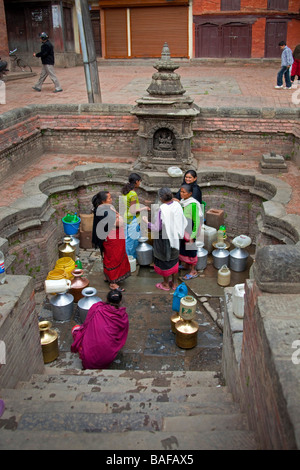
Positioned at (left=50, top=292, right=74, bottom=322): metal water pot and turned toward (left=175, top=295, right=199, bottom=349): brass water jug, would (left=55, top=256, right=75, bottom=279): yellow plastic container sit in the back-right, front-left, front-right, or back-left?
back-left

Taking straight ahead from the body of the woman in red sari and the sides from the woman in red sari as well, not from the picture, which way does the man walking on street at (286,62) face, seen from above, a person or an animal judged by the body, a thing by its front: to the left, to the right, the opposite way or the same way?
the opposite way

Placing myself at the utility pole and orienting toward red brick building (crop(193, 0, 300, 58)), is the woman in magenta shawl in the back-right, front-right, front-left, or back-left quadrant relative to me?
back-right

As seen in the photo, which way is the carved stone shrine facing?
toward the camera

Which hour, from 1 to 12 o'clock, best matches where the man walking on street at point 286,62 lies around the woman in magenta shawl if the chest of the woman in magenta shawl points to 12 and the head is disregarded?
The man walking on street is roughly at 1 o'clock from the woman in magenta shawl.

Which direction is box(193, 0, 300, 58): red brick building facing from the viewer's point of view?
toward the camera

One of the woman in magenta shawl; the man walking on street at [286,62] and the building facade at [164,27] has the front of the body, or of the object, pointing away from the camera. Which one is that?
the woman in magenta shawl

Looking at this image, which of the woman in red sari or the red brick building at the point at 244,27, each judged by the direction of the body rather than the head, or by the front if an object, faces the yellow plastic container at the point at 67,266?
the red brick building

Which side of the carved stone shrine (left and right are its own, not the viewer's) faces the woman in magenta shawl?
front

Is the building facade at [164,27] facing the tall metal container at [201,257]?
yes

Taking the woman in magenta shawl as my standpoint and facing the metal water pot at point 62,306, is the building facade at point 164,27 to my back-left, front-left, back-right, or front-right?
front-right

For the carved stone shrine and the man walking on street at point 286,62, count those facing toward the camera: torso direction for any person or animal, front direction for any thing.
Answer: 1

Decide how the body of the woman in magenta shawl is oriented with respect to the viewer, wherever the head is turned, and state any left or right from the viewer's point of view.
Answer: facing away from the viewer
